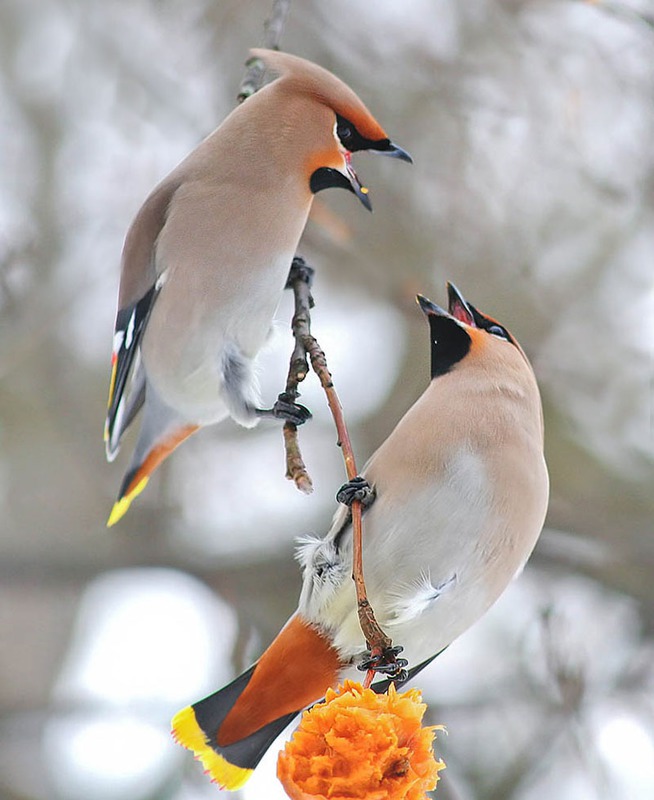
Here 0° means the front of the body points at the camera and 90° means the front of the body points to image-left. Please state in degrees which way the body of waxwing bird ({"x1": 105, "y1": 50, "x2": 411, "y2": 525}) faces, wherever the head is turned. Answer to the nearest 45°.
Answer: approximately 270°
